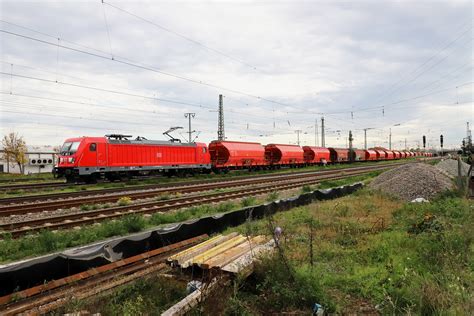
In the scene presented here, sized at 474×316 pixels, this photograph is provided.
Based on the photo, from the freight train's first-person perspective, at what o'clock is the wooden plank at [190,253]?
The wooden plank is roughly at 10 o'clock from the freight train.

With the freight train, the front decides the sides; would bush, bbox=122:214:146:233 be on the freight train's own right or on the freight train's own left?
on the freight train's own left

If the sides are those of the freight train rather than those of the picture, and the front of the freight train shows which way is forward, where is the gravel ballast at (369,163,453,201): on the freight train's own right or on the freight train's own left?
on the freight train's own left

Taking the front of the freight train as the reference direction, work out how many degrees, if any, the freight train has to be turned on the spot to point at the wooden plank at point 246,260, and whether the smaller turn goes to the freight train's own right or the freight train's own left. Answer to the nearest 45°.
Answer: approximately 45° to the freight train's own left

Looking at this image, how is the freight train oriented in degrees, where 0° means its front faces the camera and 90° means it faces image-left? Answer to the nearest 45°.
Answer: approximately 45°

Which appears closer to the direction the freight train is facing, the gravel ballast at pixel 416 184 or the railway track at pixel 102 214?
the railway track

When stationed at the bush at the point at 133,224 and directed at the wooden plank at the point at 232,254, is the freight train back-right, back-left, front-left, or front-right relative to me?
back-left

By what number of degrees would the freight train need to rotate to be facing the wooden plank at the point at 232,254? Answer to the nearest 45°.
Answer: approximately 45° to its left
